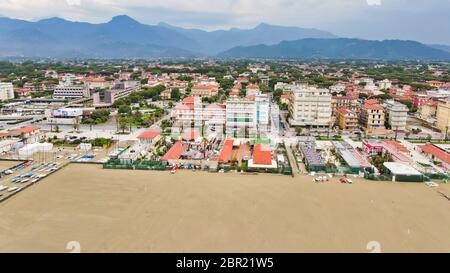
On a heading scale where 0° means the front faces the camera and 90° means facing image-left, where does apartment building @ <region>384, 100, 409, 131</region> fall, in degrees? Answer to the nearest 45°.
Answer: approximately 0°

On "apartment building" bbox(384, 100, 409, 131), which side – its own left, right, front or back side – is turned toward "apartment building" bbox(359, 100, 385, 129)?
right

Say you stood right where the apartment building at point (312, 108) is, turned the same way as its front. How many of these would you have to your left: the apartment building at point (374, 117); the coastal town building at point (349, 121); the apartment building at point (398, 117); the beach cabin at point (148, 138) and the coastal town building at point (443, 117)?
4

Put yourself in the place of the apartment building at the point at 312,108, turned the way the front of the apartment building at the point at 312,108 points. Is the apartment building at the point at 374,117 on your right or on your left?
on your left

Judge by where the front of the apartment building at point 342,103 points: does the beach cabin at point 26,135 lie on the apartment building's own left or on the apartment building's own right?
on the apartment building's own right

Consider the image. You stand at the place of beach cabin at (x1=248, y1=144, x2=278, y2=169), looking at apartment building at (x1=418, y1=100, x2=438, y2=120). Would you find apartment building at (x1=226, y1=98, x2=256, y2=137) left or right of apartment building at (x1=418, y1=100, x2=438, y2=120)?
left

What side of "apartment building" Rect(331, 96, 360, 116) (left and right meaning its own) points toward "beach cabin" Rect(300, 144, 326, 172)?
front

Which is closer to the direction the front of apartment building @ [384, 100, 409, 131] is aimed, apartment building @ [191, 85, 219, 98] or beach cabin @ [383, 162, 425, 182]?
the beach cabin

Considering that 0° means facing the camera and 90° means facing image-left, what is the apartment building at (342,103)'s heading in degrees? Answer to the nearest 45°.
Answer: approximately 0°

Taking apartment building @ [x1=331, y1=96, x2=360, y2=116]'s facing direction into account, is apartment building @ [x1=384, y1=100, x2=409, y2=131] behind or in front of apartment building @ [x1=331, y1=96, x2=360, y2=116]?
in front
